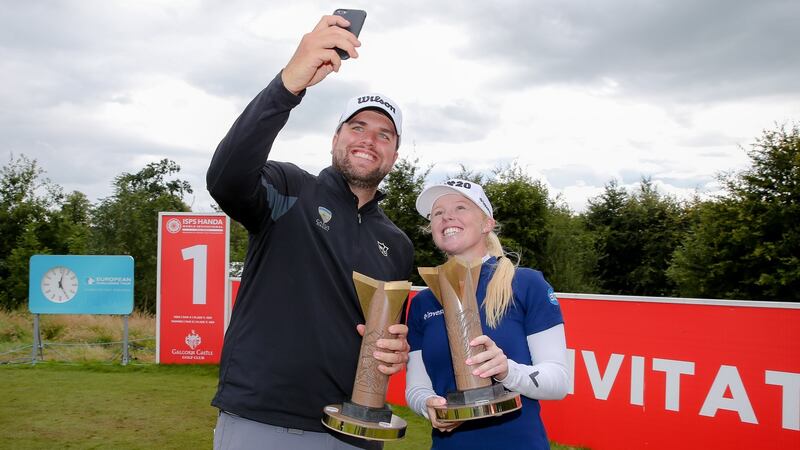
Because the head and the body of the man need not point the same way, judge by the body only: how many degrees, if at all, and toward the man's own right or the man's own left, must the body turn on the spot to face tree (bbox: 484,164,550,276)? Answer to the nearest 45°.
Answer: approximately 135° to the man's own left

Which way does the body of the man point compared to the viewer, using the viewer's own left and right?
facing the viewer and to the right of the viewer

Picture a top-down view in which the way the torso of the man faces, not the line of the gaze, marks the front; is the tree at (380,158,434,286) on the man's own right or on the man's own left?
on the man's own left

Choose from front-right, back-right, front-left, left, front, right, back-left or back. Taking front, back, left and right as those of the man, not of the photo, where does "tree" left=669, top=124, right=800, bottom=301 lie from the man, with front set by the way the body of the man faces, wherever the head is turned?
left

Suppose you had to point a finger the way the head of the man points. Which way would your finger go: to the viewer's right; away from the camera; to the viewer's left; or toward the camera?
toward the camera

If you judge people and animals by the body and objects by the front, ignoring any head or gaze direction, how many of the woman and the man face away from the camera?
0

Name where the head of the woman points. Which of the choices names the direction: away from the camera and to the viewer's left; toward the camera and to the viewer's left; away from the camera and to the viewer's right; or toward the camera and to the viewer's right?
toward the camera and to the viewer's left

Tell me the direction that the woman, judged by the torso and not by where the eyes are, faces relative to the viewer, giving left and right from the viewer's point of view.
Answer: facing the viewer and to the left of the viewer

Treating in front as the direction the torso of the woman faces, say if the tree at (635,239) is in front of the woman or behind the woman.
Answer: behind

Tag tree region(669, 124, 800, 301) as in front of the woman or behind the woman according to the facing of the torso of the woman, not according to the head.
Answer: behind

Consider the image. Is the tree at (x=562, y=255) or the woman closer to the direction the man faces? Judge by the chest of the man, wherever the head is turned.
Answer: the woman

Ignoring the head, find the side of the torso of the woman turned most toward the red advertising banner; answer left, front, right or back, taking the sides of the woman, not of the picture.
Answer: back
